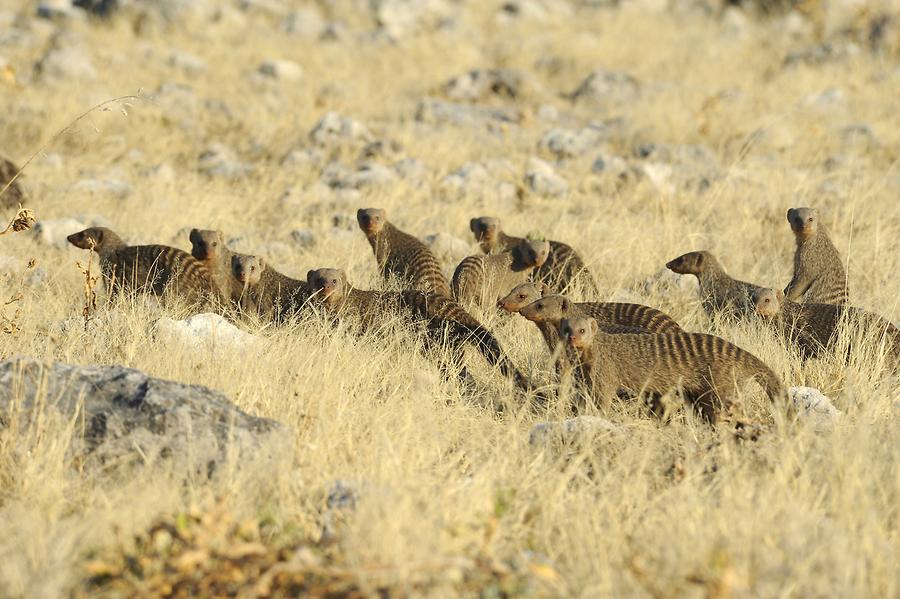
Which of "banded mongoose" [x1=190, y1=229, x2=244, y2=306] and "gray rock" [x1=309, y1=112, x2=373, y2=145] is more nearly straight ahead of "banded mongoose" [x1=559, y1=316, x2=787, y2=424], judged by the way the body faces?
the banded mongoose

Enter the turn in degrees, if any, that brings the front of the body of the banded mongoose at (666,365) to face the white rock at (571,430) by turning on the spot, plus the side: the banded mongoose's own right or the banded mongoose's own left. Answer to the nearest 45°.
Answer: approximately 90° to the banded mongoose's own left

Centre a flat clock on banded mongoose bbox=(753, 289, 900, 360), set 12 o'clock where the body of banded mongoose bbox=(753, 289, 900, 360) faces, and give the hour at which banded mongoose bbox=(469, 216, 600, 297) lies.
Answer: banded mongoose bbox=(469, 216, 600, 297) is roughly at 1 o'clock from banded mongoose bbox=(753, 289, 900, 360).

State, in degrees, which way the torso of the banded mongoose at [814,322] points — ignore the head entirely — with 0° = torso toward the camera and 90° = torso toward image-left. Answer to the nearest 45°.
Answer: approximately 90°

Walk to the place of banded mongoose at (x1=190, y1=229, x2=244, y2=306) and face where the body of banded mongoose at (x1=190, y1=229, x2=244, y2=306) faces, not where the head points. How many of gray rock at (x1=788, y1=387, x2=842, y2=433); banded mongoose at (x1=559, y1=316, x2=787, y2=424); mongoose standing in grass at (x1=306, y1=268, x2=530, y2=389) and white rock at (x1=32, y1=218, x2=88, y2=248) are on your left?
3

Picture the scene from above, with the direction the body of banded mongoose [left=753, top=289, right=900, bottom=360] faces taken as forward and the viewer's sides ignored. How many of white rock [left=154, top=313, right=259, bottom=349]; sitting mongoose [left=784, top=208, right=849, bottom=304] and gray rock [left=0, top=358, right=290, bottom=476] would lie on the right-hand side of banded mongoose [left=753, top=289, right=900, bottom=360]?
1

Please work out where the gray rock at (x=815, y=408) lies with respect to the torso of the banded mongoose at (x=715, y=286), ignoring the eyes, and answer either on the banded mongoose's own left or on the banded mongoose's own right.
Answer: on the banded mongoose's own left

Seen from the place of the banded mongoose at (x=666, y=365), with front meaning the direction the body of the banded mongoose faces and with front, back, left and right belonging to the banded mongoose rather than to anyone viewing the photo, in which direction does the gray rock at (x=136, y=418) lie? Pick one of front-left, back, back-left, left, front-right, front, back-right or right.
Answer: front-left

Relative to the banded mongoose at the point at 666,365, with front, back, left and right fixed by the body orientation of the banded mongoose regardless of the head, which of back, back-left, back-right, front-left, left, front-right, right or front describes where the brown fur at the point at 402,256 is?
front-right

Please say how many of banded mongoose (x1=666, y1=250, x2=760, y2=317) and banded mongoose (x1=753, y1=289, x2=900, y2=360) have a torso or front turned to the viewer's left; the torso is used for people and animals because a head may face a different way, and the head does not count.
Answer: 2

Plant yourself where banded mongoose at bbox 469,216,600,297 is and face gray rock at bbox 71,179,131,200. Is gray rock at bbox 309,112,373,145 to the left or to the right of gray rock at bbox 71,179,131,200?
right

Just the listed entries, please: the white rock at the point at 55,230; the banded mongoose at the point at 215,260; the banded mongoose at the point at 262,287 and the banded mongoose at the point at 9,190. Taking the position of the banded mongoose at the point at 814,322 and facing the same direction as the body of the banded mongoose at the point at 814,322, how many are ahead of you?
4

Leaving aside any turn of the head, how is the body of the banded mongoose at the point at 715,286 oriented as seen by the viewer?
to the viewer's left

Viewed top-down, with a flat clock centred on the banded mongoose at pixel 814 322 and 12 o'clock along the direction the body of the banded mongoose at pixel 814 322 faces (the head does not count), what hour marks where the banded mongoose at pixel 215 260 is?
the banded mongoose at pixel 215 260 is roughly at 12 o'clock from the banded mongoose at pixel 814 322.

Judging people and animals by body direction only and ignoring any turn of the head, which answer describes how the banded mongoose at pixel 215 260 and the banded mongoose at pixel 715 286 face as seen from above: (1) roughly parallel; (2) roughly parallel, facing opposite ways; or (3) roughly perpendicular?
roughly perpendicular

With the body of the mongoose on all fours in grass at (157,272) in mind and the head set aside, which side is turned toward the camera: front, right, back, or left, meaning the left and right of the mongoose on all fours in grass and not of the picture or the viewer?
left
